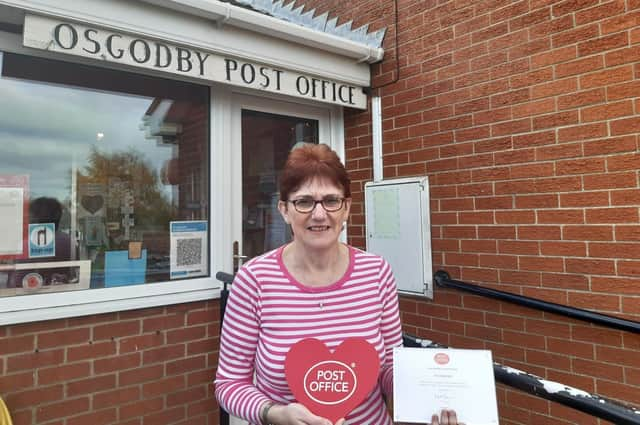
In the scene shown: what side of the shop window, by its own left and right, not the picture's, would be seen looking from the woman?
front

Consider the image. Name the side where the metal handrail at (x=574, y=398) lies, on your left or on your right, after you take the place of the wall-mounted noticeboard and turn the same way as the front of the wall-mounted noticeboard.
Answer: on your left

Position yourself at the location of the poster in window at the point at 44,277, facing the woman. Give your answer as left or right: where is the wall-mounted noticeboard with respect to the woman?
left

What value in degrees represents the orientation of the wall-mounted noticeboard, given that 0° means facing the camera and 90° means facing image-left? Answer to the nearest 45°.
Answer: approximately 45°

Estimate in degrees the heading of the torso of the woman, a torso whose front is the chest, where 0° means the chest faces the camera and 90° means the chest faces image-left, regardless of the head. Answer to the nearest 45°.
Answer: approximately 0°

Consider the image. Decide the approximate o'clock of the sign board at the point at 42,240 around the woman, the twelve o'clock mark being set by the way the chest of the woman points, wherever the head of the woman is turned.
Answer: The sign board is roughly at 4 o'clock from the woman.

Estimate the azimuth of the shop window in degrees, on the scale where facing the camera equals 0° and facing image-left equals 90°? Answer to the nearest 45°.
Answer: approximately 315°
